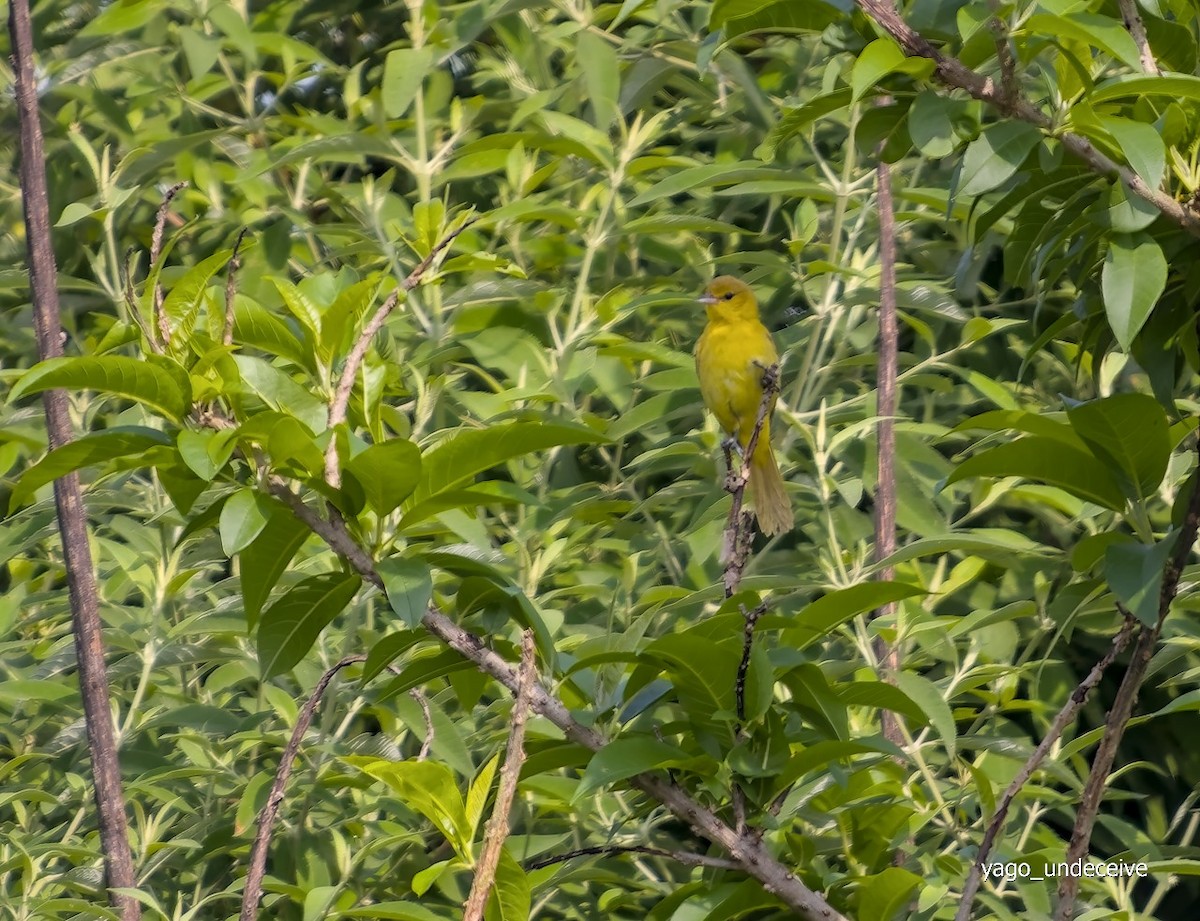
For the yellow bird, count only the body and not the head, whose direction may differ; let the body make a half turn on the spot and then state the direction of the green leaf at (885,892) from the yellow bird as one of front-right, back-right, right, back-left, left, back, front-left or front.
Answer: back-right

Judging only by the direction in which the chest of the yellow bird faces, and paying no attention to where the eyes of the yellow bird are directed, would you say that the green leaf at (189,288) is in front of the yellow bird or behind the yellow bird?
in front

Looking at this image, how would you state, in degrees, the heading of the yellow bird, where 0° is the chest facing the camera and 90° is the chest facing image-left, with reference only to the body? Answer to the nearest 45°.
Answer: approximately 45°

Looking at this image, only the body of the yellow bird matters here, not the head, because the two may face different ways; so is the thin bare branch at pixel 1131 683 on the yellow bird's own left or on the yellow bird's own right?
on the yellow bird's own left

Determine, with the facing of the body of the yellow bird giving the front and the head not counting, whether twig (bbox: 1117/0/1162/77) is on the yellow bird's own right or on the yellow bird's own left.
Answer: on the yellow bird's own left
